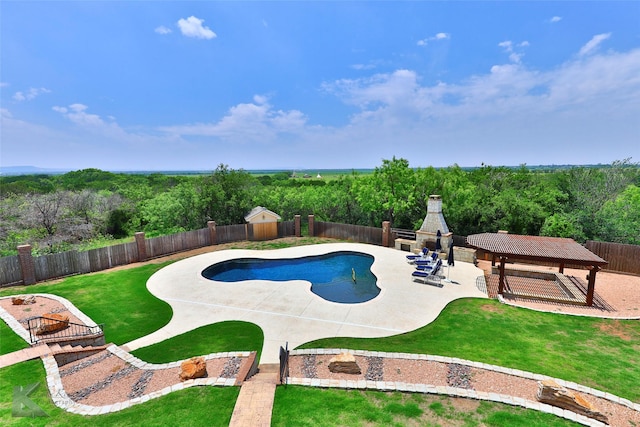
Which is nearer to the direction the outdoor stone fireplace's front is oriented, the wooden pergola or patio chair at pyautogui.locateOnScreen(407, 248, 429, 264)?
the patio chair

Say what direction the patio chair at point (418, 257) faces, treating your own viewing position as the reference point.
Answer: facing to the left of the viewer

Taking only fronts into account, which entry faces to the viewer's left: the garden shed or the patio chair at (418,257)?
the patio chair

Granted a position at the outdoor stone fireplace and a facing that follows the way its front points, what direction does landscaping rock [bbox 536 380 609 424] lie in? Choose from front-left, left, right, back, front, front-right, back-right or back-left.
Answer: front-left

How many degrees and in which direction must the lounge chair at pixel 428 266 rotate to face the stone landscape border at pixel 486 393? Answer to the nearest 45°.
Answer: approximately 90° to its left

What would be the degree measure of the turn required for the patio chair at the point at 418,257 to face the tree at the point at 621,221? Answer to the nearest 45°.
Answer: approximately 180°

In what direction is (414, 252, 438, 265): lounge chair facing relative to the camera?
to the viewer's left

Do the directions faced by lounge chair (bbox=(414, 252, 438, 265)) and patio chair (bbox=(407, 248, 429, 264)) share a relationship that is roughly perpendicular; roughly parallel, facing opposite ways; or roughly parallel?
roughly parallel

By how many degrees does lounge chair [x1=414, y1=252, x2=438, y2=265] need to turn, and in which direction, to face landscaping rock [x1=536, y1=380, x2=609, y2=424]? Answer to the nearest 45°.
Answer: approximately 90° to its left

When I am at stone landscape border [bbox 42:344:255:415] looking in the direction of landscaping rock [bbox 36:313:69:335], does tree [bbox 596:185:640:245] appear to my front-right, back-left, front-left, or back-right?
back-right

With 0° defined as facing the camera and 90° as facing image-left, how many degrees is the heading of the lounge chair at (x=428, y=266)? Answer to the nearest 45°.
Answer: approximately 90°

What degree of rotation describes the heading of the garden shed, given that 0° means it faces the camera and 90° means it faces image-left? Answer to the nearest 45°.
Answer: approximately 0°

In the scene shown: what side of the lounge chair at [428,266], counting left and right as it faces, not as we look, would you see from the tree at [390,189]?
right

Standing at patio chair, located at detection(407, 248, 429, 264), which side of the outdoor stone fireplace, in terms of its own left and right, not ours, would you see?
front

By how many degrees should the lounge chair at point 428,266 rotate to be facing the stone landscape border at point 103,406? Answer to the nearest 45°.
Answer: approximately 45° to its left

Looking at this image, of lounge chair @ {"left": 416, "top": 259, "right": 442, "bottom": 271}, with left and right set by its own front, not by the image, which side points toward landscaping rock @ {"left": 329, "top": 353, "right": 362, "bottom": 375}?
left

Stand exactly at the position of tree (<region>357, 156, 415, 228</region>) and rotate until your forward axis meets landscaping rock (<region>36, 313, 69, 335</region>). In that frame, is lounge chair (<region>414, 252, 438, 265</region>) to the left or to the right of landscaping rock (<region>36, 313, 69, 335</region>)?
left

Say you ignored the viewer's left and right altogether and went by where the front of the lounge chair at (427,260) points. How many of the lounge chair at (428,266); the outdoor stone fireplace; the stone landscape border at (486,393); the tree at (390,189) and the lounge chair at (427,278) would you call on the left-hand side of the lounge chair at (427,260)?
3
